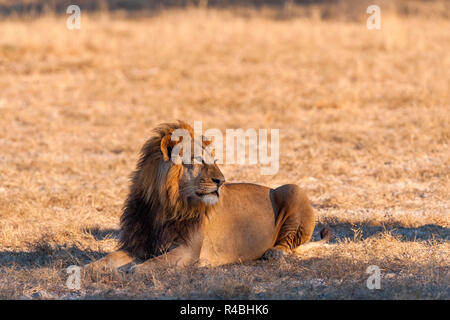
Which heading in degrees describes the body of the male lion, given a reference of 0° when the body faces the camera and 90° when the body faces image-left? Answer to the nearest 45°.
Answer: approximately 90°
